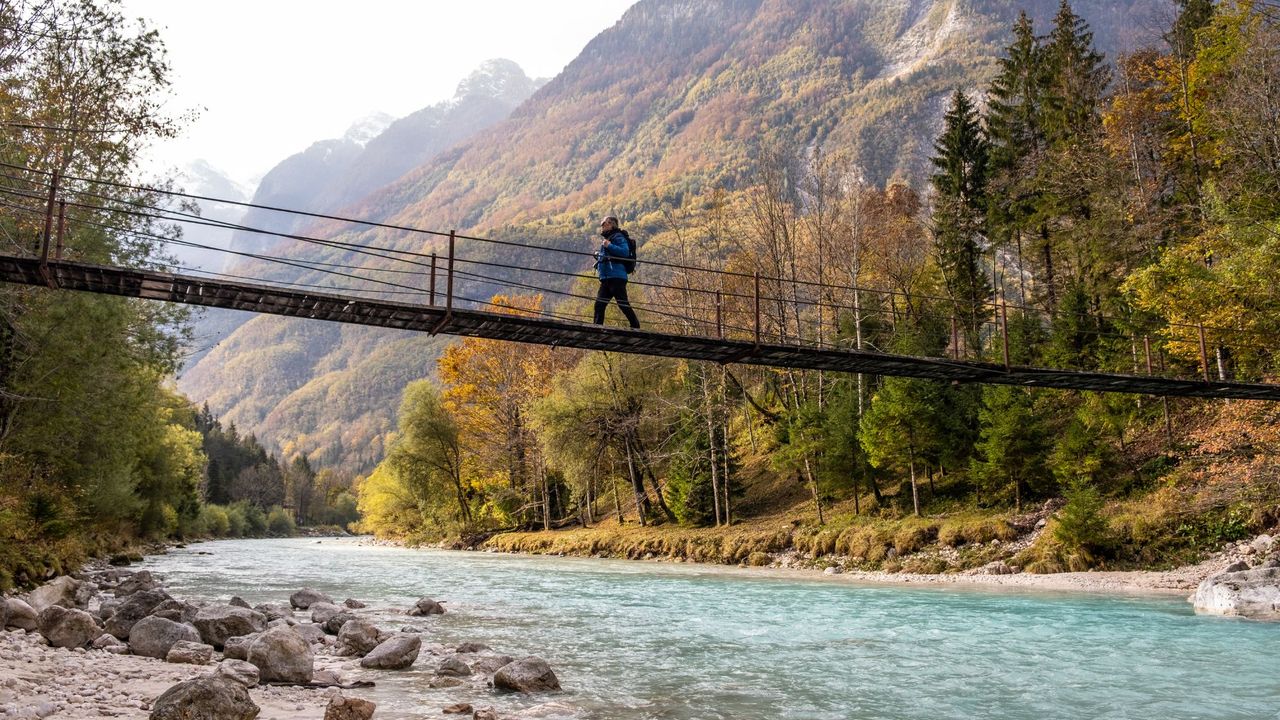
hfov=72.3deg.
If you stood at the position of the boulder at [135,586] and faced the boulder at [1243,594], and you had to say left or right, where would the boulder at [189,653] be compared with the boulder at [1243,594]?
right

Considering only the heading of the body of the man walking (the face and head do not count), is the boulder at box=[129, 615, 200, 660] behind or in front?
in front

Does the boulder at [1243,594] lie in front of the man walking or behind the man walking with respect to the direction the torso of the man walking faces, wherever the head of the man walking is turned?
behind

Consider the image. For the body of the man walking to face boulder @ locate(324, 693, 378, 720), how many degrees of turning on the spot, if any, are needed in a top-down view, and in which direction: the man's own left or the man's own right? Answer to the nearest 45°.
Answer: approximately 45° to the man's own left

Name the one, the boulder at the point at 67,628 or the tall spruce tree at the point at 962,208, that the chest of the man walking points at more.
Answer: the boulder

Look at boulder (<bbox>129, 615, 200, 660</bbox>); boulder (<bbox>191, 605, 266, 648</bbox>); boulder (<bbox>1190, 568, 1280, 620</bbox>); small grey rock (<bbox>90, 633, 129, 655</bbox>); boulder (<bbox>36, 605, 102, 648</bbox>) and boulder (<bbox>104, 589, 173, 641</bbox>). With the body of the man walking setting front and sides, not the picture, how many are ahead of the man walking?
5

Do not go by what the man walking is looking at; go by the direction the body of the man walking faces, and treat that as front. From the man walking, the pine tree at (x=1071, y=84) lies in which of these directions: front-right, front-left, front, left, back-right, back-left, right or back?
back-right

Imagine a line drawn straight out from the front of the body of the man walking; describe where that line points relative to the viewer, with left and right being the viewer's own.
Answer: facing to the left of the viewer

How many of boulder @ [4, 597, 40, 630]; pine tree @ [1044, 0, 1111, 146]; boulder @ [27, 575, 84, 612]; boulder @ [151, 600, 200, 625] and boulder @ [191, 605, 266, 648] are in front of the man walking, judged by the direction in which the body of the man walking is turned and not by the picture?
4
